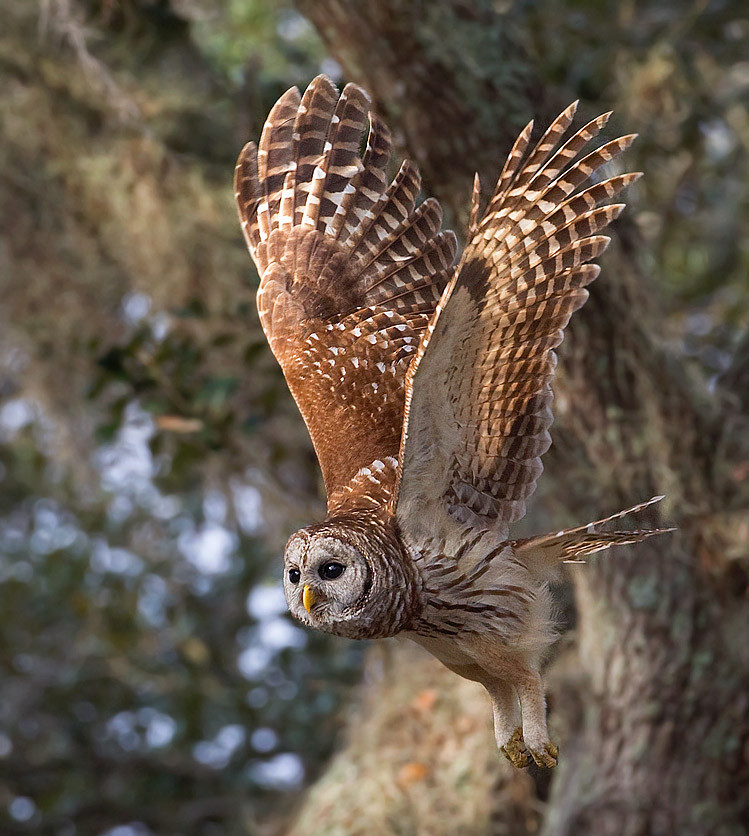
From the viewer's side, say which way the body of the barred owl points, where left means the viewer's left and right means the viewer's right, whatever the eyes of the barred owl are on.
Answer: facing the viewer and to the left of the viewer

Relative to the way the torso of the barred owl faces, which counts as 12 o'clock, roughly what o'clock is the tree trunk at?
The tree trunk is roughly at 5 o'clock from the barred owl.
